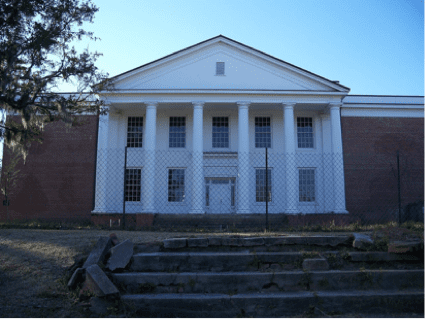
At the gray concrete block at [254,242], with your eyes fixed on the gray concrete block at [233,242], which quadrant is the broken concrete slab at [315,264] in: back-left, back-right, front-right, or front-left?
back-left

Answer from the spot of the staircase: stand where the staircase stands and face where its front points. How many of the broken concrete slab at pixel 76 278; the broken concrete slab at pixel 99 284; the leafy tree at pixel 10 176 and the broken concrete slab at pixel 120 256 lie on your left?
0

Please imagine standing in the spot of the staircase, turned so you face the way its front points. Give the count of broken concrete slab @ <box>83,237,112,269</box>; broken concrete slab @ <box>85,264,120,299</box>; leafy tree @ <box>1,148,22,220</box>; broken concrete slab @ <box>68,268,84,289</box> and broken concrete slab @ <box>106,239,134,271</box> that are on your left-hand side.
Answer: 0

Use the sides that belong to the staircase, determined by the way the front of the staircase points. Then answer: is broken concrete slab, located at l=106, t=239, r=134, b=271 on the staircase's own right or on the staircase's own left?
on the staircase's own right

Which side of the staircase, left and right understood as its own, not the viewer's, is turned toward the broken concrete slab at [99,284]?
right

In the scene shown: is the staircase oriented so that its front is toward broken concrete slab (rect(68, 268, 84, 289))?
no

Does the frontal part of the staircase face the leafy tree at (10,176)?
no

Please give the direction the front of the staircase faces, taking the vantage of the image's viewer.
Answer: facing the viewer

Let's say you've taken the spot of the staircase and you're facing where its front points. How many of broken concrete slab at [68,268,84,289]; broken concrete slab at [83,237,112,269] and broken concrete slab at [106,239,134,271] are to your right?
3

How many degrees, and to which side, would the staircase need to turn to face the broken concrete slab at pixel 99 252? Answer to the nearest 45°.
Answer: approximately 90° to its right
